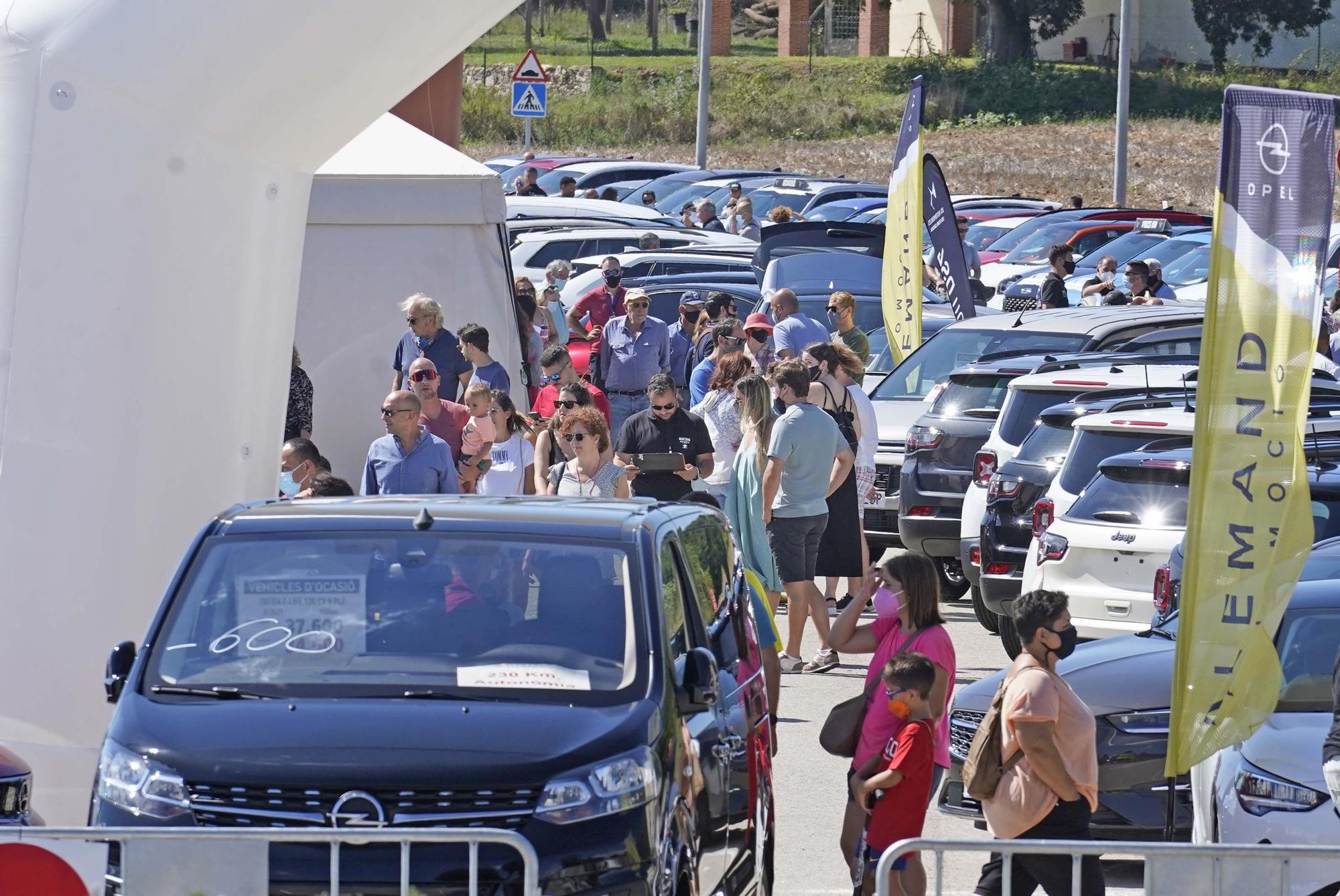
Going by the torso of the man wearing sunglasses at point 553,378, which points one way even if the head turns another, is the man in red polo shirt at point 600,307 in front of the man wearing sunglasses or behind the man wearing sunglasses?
behind

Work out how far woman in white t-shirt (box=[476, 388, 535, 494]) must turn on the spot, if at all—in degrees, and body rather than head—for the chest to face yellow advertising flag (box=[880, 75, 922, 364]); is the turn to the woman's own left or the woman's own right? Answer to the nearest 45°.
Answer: approximately 180°

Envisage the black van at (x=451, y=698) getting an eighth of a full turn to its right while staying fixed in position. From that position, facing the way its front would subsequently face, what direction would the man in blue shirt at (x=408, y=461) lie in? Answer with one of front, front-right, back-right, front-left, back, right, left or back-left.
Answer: back-right

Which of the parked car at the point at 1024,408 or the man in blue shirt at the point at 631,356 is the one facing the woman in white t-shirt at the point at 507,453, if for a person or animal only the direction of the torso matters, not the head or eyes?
the man in blue shirt

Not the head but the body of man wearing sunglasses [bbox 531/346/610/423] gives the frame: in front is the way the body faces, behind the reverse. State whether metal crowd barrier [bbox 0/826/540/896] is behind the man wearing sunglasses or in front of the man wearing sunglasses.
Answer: in front

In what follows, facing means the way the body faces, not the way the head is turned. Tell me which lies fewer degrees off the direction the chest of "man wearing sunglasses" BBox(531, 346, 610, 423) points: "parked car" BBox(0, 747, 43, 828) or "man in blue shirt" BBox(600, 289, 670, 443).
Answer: the parked car

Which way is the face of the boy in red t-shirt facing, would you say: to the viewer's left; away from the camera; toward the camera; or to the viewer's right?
to the viewer's left

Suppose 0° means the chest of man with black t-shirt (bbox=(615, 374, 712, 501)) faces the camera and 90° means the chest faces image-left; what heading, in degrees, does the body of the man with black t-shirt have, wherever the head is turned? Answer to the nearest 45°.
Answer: approximately 0°

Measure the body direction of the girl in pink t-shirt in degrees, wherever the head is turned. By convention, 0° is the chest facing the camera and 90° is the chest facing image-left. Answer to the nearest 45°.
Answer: approximately 45°
